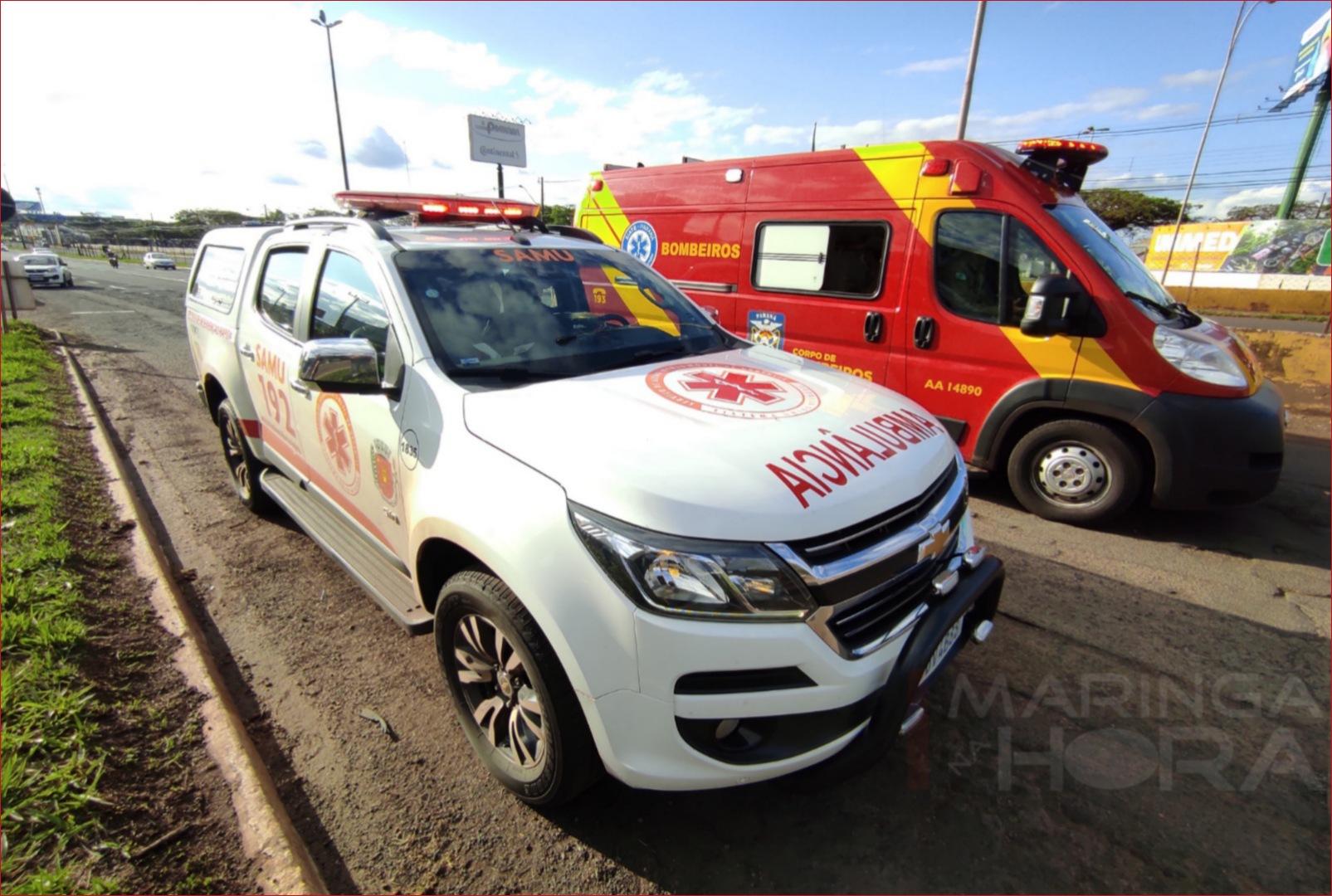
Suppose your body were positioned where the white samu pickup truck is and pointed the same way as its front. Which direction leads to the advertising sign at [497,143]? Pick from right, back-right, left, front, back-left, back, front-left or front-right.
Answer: back-left

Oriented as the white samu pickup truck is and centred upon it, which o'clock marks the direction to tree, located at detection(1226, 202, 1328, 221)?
The tree is roughly at 9 o'clock from the white samu pickup truck.

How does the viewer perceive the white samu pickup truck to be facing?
facing the viewer and to the right of the viewer

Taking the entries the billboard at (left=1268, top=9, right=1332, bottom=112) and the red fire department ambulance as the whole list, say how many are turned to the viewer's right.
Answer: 1

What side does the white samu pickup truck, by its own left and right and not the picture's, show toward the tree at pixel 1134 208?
left

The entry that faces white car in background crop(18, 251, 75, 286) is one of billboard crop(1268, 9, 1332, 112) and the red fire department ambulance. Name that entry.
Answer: the billboard

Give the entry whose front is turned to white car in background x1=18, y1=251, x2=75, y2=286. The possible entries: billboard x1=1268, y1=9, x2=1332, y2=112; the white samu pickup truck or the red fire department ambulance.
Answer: the billboard

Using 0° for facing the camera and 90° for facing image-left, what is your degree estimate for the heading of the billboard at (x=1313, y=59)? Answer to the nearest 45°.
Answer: approximately 45°

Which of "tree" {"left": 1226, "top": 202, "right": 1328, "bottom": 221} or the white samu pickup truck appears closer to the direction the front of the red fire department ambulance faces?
the tree

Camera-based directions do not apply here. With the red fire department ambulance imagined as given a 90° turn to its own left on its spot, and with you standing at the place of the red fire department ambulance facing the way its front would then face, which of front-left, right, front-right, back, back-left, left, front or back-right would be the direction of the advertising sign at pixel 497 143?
front-left

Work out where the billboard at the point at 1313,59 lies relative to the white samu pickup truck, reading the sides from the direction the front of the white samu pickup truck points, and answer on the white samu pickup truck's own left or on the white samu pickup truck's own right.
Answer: on the white samu pickup truck's own left

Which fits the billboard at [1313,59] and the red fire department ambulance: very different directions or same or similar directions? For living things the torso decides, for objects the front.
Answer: very different directions

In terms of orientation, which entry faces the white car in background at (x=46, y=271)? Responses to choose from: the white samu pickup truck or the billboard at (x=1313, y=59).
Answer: the billboard

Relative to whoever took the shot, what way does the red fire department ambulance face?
facing to the right of the viewer

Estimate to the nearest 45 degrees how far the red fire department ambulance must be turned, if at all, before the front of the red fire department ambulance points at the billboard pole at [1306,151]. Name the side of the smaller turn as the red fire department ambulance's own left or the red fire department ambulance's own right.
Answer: approximately 90° to the red fire department ambulance's own left
